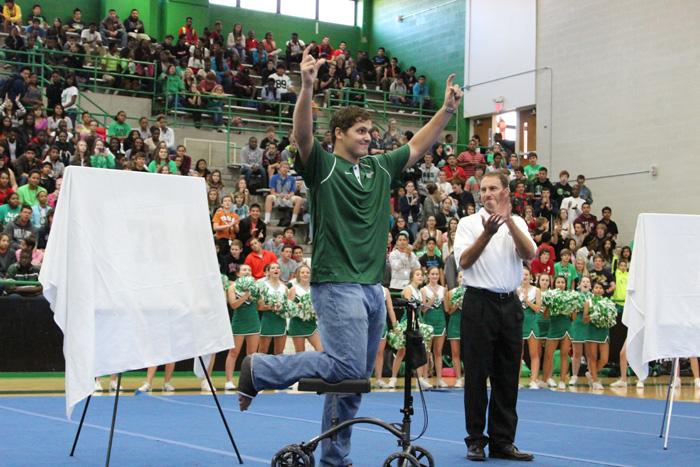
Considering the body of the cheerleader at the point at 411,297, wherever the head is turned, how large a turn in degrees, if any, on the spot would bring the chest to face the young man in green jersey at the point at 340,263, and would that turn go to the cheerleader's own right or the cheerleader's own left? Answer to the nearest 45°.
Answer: approximately 45° to the cheerleader's own right

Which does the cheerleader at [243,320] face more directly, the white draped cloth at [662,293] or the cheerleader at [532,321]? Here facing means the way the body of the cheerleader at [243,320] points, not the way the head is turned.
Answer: the white draped cloth

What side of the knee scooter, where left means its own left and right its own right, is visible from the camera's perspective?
right

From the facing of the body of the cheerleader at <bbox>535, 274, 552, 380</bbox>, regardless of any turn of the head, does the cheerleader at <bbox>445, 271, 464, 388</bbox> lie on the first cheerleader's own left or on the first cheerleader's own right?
on the first cheerleader's own right

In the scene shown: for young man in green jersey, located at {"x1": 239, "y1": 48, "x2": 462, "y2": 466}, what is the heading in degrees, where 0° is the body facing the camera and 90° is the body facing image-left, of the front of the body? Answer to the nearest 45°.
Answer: approximately 315°

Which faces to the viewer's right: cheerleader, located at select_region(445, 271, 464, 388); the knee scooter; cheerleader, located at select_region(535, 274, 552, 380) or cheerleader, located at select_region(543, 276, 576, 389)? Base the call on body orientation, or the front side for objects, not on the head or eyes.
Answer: the knee scooter

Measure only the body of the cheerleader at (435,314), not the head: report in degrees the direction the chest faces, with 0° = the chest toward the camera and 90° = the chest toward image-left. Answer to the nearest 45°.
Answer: approximately 0°
